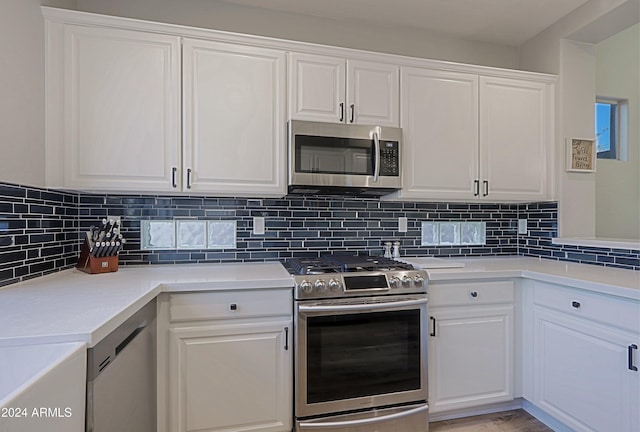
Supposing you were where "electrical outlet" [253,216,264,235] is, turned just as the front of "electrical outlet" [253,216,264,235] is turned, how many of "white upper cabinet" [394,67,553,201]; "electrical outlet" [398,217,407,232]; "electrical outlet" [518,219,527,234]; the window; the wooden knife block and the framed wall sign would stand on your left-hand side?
5

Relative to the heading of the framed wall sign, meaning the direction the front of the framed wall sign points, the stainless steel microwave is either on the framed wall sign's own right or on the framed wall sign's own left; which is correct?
on the framed wall sign's own right

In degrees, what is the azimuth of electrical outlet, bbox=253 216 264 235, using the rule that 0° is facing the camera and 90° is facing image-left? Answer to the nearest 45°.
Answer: approximately 0°

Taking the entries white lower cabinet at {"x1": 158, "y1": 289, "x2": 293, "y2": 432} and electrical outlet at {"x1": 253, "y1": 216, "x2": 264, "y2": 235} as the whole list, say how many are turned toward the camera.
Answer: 2

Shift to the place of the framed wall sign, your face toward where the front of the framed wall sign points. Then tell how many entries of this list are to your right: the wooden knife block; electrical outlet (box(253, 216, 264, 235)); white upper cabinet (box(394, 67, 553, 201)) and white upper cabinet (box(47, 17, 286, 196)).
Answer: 4

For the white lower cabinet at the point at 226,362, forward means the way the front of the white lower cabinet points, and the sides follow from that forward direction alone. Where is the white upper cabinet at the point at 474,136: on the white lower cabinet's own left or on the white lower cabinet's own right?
on the white lower cabinet's own left

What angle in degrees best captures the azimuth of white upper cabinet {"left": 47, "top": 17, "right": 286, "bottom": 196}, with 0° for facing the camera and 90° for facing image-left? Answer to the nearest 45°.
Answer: approximately 315°

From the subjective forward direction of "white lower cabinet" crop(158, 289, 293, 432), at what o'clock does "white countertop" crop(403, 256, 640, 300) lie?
The white countertop is roughly at 9 o'clock from the white lower cabinet.
